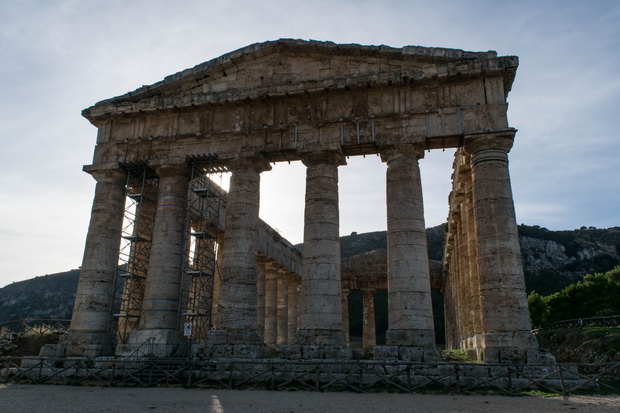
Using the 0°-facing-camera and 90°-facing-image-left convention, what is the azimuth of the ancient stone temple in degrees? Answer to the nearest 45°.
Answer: approximately 0°

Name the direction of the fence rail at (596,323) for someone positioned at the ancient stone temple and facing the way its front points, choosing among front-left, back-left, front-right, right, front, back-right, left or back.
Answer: back-left

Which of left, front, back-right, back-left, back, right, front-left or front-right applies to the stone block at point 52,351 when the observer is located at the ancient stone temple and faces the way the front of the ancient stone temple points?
right
